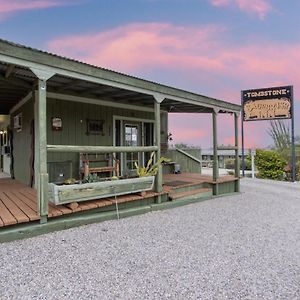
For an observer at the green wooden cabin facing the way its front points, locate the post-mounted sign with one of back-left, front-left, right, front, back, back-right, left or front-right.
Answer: left

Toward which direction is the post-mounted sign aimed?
toward the camera

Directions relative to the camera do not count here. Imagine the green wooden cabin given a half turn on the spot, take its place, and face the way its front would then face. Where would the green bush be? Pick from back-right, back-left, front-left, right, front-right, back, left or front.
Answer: right

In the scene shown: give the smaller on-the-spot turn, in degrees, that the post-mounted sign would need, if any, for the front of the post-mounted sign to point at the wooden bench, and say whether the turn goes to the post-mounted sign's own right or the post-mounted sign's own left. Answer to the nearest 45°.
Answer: approximately 45° to the post-mounted sign's own right

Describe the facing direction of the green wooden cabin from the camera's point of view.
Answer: facing the viewer and to the right of the viewer

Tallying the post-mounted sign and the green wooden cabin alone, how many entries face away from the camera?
0
